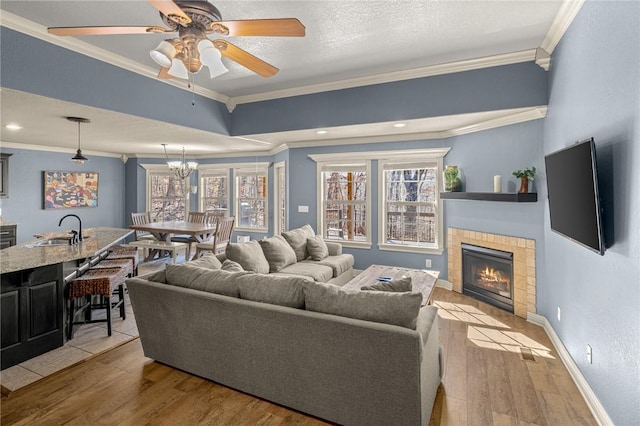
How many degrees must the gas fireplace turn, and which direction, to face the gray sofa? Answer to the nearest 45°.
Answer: approximately 45° to its left

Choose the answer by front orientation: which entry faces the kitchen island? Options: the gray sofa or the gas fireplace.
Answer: the gas fireplace

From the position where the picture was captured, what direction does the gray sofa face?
facing away from the viewer and to the right of the viewer

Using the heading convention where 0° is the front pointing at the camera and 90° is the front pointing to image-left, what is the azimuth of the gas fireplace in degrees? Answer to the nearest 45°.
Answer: approximately 45°

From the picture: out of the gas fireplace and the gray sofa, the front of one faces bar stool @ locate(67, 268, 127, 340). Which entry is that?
the gas fireplace

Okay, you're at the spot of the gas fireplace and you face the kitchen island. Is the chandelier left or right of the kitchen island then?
right

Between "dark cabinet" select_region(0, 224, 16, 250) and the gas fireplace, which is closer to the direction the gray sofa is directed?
the gas fireplace

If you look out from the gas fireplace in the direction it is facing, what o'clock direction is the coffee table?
The coffee table is roughly at 12 o'clock from the gas fireplace.
